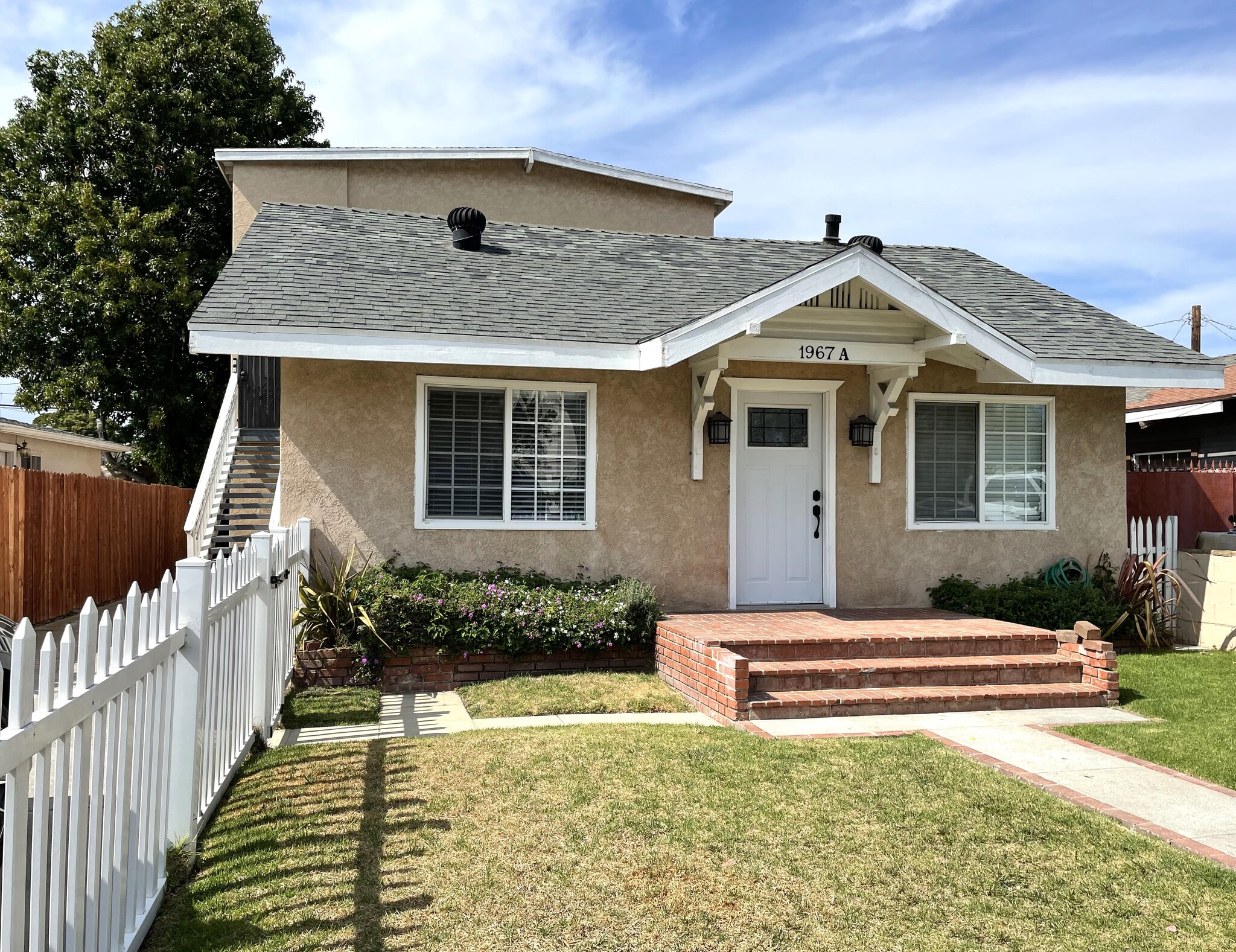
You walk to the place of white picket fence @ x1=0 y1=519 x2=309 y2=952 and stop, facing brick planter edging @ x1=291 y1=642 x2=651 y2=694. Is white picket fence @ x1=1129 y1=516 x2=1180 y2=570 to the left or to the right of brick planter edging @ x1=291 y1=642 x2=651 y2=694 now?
right

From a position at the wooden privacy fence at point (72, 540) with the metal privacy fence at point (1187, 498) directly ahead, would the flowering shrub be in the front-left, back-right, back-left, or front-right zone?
front-right

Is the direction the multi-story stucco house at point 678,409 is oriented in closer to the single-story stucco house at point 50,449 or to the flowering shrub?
the flowering shrub

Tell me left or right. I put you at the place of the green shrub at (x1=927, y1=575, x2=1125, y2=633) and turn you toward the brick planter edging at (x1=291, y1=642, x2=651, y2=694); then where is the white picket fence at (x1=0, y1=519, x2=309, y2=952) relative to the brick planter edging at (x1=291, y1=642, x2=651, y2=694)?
left

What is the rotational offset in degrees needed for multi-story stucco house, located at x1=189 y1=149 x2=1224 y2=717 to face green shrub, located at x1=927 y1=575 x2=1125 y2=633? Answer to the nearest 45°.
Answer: approximately 90° to its left

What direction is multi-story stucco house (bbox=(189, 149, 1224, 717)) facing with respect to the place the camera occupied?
facing the viewer

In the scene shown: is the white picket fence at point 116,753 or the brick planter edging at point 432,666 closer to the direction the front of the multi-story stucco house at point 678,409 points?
the white picket fence

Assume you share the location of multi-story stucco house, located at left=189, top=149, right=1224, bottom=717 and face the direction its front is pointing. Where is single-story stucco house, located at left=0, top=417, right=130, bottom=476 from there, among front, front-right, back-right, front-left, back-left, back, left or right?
back-right

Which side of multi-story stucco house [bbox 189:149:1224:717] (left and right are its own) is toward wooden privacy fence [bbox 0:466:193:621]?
right

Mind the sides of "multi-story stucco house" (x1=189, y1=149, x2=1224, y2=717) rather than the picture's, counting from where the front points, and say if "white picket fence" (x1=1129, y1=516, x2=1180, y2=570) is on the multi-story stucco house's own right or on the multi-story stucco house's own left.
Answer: on the multi-story stucco house's own left

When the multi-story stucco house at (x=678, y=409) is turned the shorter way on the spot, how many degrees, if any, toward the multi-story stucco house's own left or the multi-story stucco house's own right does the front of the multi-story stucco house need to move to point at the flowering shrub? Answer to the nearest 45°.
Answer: approximately 45° to the multi-story stucco house's own right

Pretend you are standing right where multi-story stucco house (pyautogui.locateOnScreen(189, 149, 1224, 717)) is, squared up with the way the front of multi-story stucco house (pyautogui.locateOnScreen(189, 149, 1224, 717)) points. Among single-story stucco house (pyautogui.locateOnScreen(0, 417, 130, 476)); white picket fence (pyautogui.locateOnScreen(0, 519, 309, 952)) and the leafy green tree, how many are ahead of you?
1

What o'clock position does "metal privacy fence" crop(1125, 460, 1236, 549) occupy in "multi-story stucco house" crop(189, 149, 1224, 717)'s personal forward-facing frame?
The metal privacy fence is roughly at 8 o'clock from the multi-story stucco house.
